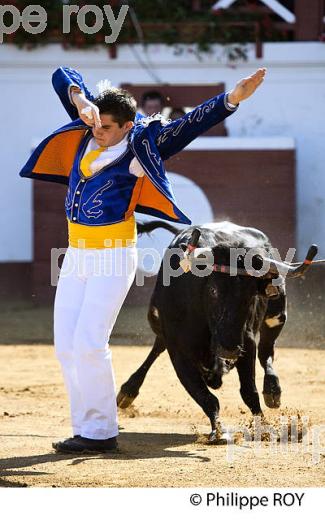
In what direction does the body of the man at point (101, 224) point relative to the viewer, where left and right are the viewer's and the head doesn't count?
facing the viewer and to the left of the viewer

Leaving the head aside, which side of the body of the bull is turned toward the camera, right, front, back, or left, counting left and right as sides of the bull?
front

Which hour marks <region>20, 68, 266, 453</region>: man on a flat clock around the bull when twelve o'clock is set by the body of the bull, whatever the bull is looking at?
The man is roughly at 1 o'clock from the bull.

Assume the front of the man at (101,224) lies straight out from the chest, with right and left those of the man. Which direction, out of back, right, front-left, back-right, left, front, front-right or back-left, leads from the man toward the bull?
back
